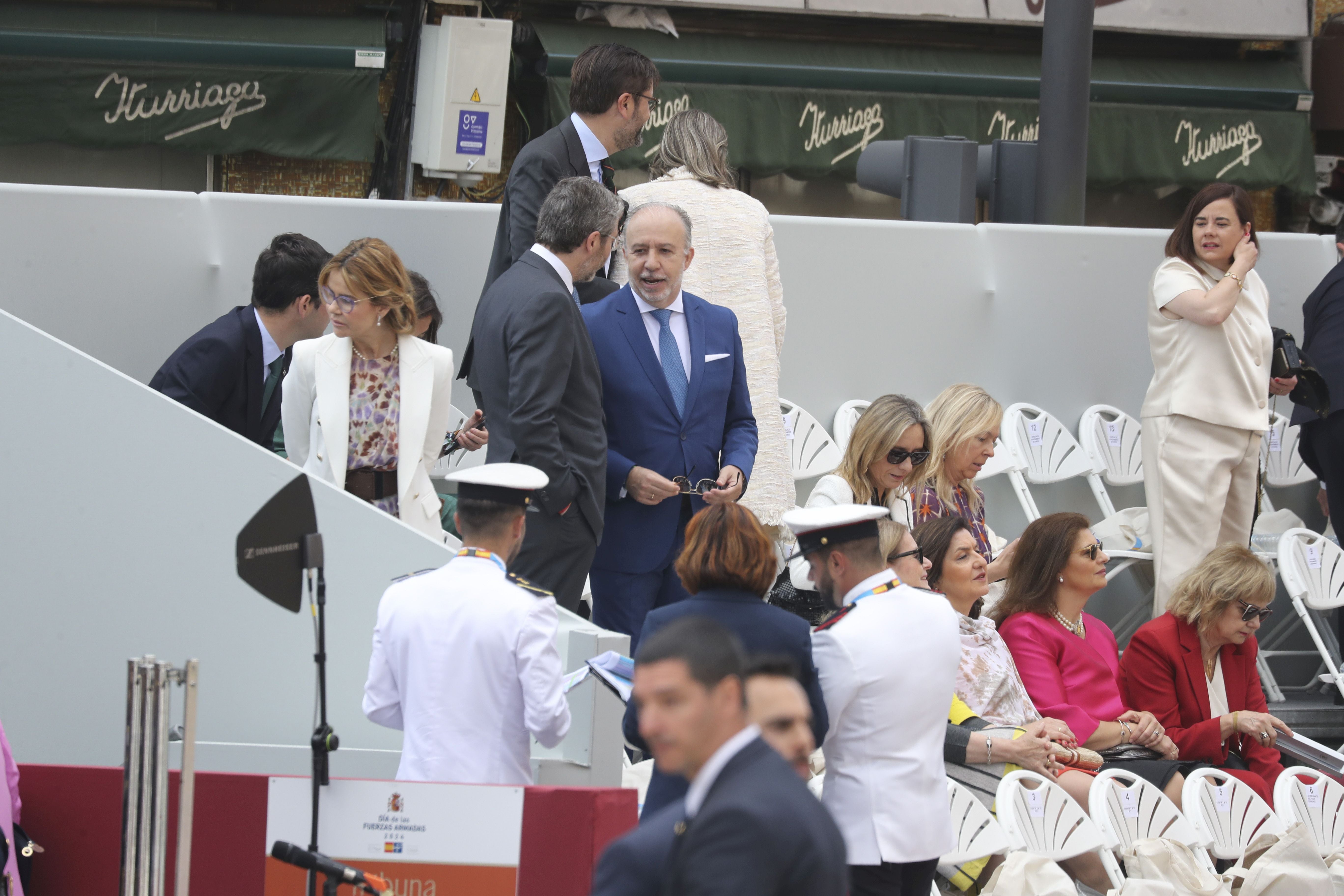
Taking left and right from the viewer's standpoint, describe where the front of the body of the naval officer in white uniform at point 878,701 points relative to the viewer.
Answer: facing away from the viewer and to the left of the viewer

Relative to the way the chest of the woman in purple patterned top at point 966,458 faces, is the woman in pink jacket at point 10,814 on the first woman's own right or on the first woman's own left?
on the first woman's own right

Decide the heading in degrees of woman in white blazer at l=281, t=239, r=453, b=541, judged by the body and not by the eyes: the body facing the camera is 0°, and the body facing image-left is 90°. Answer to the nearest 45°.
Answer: approximately 0°

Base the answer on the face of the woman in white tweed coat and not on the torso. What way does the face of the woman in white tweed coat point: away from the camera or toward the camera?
away from the camera
